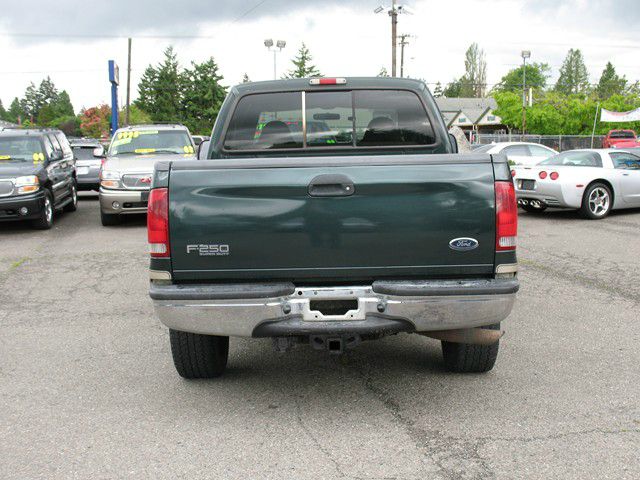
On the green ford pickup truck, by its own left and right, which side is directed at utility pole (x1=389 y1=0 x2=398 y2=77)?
front

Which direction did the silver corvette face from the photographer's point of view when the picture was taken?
facing away from the viewer and to the right of the viewer

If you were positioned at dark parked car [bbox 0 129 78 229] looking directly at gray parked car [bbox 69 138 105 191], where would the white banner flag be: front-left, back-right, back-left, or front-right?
front-right

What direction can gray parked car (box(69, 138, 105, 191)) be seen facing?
away from the camera

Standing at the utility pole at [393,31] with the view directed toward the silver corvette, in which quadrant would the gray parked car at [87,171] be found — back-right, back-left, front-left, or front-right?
front-right

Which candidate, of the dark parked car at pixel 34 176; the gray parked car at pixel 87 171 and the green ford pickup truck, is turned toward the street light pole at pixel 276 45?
the green ford pickup truck

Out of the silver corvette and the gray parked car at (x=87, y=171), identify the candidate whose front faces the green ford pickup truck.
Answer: the gray parked car

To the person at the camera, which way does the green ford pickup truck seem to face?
facing away from the viewer

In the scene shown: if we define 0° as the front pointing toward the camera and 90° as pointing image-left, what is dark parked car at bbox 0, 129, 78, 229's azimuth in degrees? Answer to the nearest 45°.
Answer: approximately 45°

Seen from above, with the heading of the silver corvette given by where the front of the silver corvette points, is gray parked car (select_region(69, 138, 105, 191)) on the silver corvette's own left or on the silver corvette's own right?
on the silver corvette's own left
